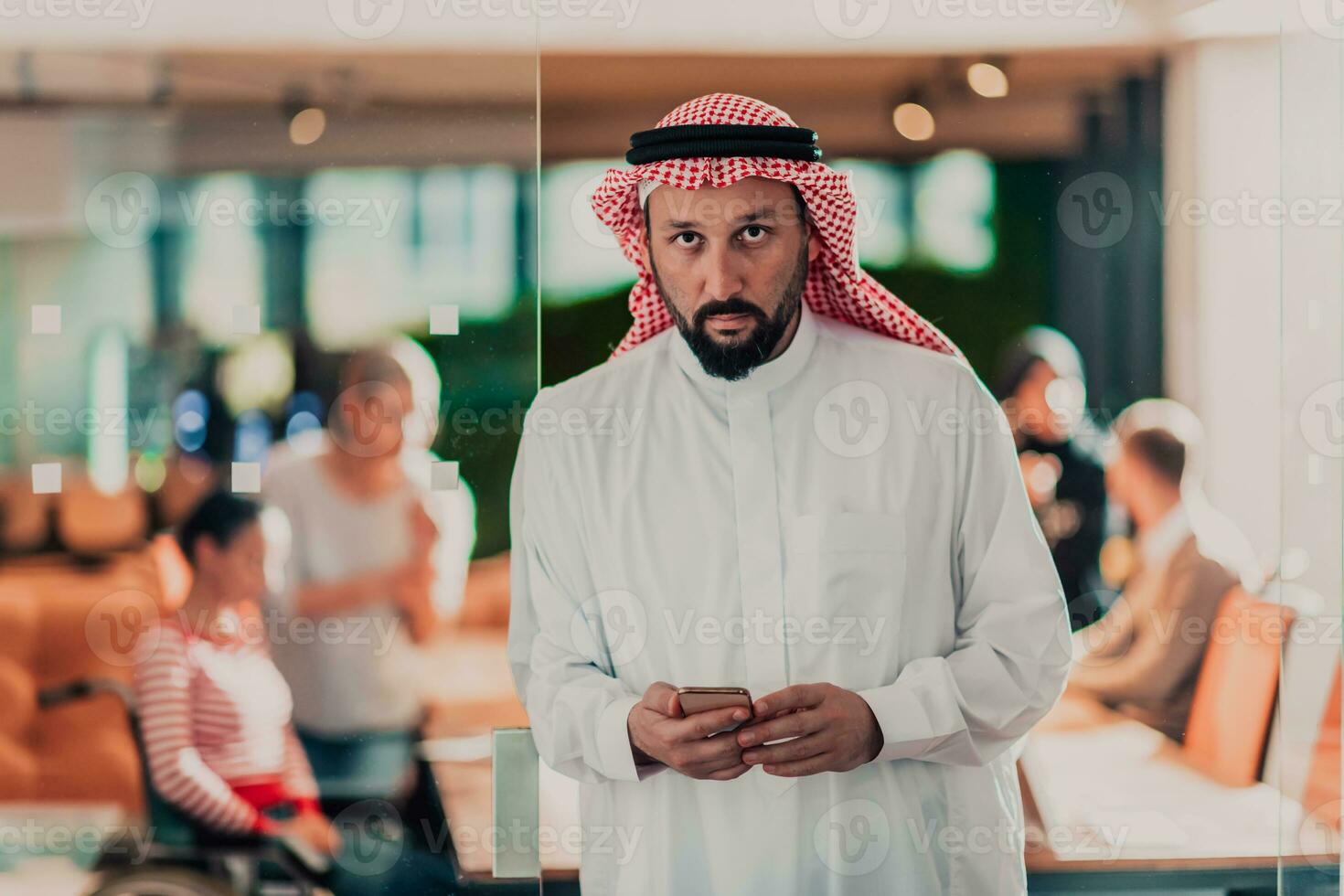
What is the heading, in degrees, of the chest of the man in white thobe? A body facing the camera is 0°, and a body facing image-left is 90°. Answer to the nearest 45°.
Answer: approximately 0°

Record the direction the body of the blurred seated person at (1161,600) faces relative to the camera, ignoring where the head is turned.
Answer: to the viewer's left

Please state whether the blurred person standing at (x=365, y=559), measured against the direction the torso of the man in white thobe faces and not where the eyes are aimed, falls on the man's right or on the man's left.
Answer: on the man's right

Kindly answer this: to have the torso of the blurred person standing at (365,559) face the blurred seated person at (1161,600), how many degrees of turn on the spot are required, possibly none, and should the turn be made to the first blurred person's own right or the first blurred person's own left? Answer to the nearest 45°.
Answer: approximately 45° to the first blurred person's own left

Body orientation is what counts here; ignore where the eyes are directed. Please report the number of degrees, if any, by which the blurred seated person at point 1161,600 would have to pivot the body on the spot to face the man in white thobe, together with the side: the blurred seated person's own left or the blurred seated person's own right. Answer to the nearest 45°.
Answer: approximately 45° to the blurred seated person's own left

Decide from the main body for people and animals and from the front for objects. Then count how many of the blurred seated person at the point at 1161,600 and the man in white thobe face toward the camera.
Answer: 1

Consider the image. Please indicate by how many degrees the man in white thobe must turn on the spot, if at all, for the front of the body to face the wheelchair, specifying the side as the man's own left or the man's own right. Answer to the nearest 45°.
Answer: approximately 90° to the man's own right
